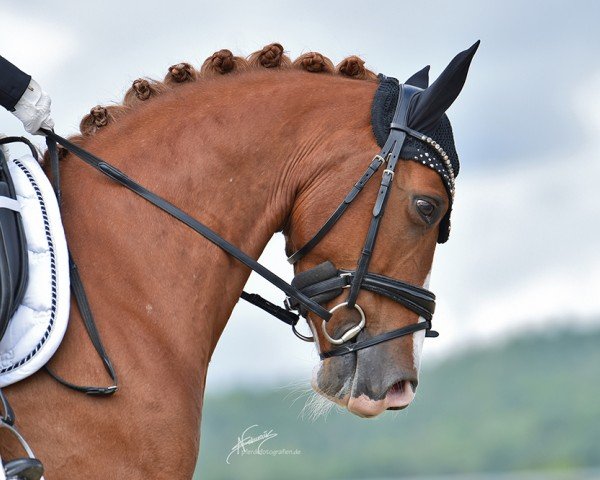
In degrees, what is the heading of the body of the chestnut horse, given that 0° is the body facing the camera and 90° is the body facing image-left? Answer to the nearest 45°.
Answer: approximately 270°
